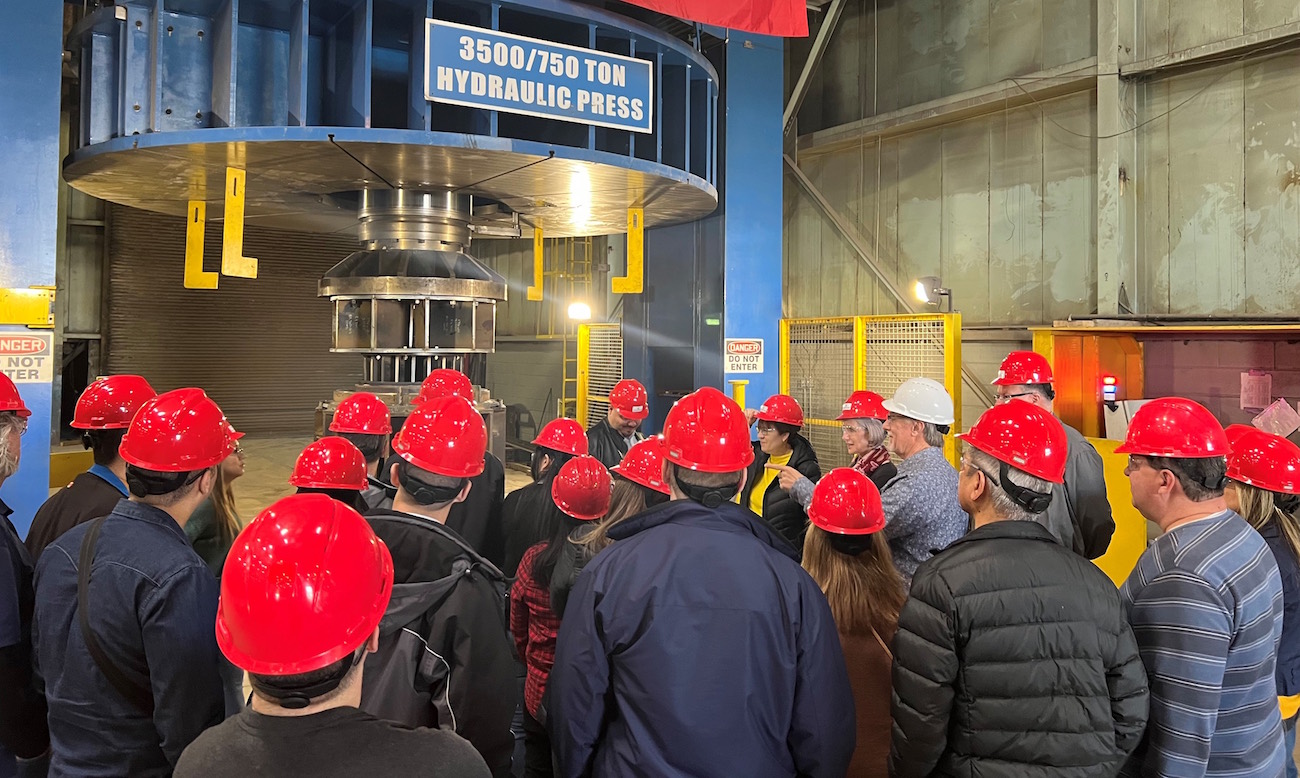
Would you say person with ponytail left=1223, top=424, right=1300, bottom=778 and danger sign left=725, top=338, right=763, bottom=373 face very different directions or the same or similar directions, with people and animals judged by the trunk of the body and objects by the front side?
very different directions

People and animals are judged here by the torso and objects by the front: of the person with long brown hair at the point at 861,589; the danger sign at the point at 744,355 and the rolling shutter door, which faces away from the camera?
the person with long brown hair

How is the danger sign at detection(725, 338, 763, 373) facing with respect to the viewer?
toward the camera

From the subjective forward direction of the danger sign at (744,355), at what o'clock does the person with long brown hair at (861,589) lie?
The person with long brown hair is roughly at 12 o'clock from the danger sign.

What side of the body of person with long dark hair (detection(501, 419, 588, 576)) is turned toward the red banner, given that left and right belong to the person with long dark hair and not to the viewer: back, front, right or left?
front

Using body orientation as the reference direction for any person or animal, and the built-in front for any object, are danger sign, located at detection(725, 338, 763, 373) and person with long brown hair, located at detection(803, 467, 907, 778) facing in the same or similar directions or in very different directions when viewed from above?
very different directions

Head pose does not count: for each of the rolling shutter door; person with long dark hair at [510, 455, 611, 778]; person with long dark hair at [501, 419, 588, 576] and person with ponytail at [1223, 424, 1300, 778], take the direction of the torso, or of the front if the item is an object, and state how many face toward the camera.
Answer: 1

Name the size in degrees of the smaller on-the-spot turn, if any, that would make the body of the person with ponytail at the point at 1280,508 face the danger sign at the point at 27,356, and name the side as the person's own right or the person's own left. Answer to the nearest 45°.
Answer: approximately 45° to the person's own left

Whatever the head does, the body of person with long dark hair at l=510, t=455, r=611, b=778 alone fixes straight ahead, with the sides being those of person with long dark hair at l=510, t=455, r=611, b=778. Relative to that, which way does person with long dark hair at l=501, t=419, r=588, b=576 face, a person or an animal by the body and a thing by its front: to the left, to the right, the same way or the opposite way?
the same way

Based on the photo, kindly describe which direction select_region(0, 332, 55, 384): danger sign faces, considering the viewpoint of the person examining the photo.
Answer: facing the viewer

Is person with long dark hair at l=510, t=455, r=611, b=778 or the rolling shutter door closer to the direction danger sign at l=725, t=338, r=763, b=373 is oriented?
the person with long dark hair

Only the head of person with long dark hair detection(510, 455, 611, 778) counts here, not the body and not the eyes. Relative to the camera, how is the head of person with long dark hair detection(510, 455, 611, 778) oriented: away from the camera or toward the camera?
away from the camera

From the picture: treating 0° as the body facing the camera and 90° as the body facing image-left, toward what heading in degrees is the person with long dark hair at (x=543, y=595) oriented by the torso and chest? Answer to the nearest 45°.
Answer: approximately 225°

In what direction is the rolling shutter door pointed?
toward the camera

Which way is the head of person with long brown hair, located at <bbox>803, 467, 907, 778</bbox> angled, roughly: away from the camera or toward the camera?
away from the camera

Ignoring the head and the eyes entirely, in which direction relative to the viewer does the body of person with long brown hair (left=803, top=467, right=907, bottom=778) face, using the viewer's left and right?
facing away from the viewer

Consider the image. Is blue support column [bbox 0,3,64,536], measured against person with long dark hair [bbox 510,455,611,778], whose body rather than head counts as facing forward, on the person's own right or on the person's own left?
on the person's own left

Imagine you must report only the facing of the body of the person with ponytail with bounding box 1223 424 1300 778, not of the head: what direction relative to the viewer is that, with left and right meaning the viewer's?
facing away from the viewer and to the left of the viewer
